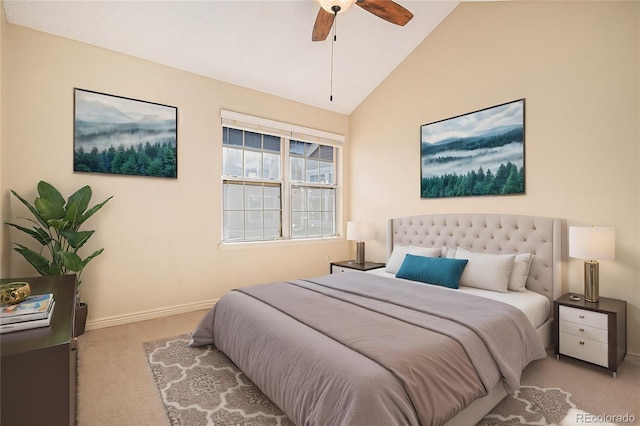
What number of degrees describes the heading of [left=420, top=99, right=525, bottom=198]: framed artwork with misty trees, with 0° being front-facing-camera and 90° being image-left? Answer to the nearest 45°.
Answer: approximately 45°

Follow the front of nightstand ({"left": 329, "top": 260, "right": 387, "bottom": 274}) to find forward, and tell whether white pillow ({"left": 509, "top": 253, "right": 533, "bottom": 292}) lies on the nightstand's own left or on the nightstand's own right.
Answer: on the nightstand's own left

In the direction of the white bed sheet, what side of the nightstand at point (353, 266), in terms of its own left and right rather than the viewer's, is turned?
left

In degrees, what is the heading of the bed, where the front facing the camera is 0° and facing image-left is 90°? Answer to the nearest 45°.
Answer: approximately 45°

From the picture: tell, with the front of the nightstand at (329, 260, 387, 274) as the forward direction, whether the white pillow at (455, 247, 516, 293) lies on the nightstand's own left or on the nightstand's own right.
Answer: on the nightstand's own left

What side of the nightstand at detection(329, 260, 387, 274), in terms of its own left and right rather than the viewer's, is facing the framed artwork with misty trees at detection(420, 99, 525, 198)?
left

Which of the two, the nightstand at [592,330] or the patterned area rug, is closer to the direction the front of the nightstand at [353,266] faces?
the patterned area rug

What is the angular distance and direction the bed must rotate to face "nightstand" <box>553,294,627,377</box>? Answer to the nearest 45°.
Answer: approximately 180°

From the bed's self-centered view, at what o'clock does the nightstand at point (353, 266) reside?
The nightstand is roughly at 4 o'clock from the bed.

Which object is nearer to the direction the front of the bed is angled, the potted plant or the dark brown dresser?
the dark brown dresser

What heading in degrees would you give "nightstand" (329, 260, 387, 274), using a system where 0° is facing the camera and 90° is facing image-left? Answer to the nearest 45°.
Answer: approximately 45°

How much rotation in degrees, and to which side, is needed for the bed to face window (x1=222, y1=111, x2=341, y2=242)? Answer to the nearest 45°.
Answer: approximately 90° to its right
